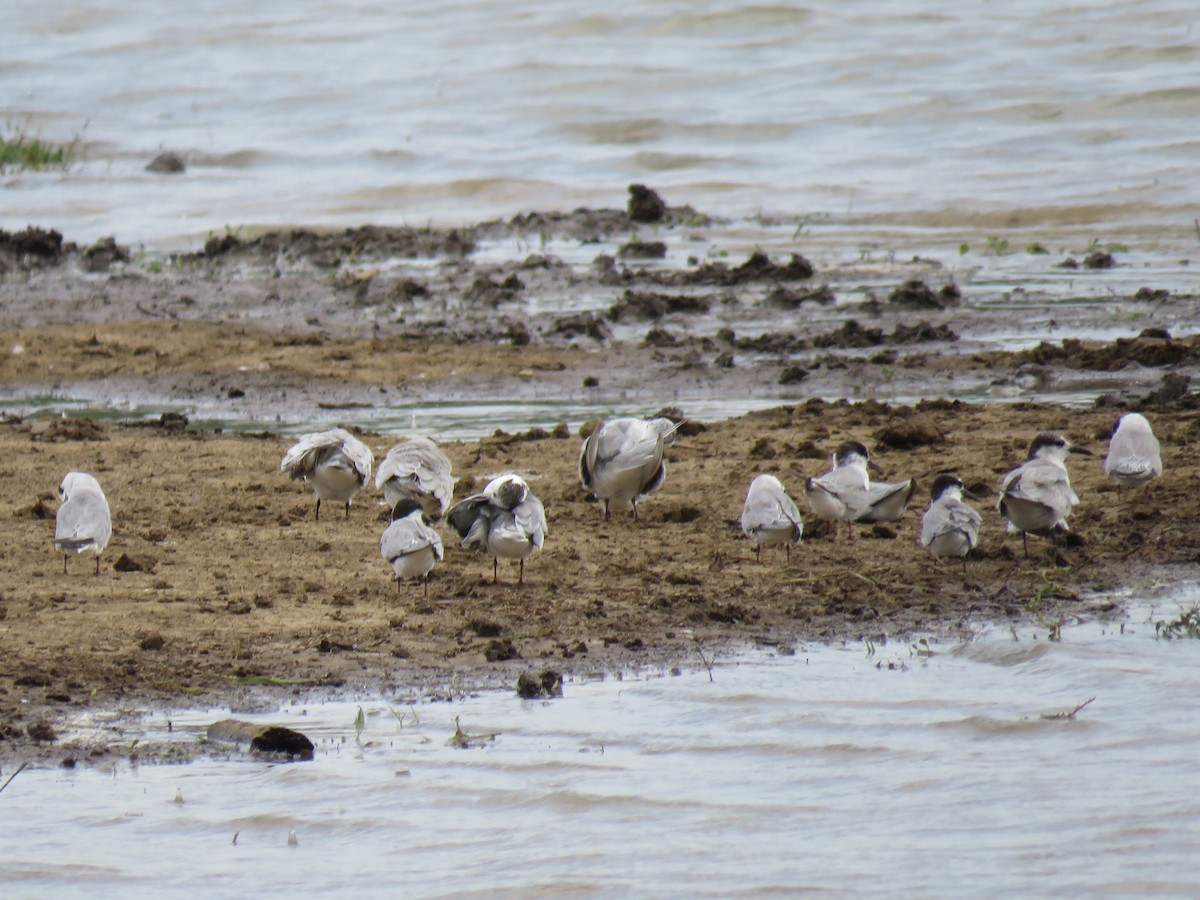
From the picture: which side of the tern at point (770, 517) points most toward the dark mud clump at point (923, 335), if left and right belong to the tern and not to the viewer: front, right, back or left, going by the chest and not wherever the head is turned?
front

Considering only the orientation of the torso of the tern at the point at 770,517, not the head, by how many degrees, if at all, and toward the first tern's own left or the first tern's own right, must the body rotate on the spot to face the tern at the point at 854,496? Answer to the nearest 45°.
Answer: approximately 45° to the first tern's own right

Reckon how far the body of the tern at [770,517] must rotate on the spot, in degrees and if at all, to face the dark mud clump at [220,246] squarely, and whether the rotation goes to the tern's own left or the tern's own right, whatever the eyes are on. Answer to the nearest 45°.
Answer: approximately 45° to the tern's own left

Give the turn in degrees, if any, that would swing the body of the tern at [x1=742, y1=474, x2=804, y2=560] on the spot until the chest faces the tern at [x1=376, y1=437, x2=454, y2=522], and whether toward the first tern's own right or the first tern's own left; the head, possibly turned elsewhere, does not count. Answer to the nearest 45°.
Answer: approximately 45° to the first tern's own left

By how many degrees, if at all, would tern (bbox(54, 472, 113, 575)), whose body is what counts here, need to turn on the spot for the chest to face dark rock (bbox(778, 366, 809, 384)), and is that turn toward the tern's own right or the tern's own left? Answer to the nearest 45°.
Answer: approximately 45° to the tern's own right

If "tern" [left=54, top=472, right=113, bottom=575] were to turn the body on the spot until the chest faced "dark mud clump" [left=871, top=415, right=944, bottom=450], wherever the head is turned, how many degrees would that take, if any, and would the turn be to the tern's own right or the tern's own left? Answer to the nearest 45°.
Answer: approximately 90° to the tern's own right

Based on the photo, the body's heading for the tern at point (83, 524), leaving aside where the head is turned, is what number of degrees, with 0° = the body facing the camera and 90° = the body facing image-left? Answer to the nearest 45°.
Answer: approximately 180°

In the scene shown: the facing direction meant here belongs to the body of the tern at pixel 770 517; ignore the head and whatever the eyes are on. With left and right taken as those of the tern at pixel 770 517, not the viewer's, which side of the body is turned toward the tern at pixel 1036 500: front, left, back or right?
right

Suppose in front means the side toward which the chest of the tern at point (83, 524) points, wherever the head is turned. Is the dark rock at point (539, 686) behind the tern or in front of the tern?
behind

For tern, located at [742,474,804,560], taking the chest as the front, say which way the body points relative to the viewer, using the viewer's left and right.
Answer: facing away from the viewer

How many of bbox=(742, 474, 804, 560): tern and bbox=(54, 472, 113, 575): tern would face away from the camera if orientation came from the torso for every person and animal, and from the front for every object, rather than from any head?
2

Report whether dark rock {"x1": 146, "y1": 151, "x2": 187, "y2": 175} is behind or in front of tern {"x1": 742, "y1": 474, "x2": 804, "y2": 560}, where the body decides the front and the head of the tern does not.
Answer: in front

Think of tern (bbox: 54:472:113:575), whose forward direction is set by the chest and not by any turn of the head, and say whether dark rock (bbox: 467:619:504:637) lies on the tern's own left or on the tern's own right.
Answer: on the tern's own right

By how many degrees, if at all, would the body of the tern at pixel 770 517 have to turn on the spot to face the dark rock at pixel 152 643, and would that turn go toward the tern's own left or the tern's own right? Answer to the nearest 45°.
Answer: approximately 135° to the tern's own left

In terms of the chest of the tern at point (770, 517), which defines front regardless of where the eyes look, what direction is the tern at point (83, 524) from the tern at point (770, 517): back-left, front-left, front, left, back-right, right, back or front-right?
left
